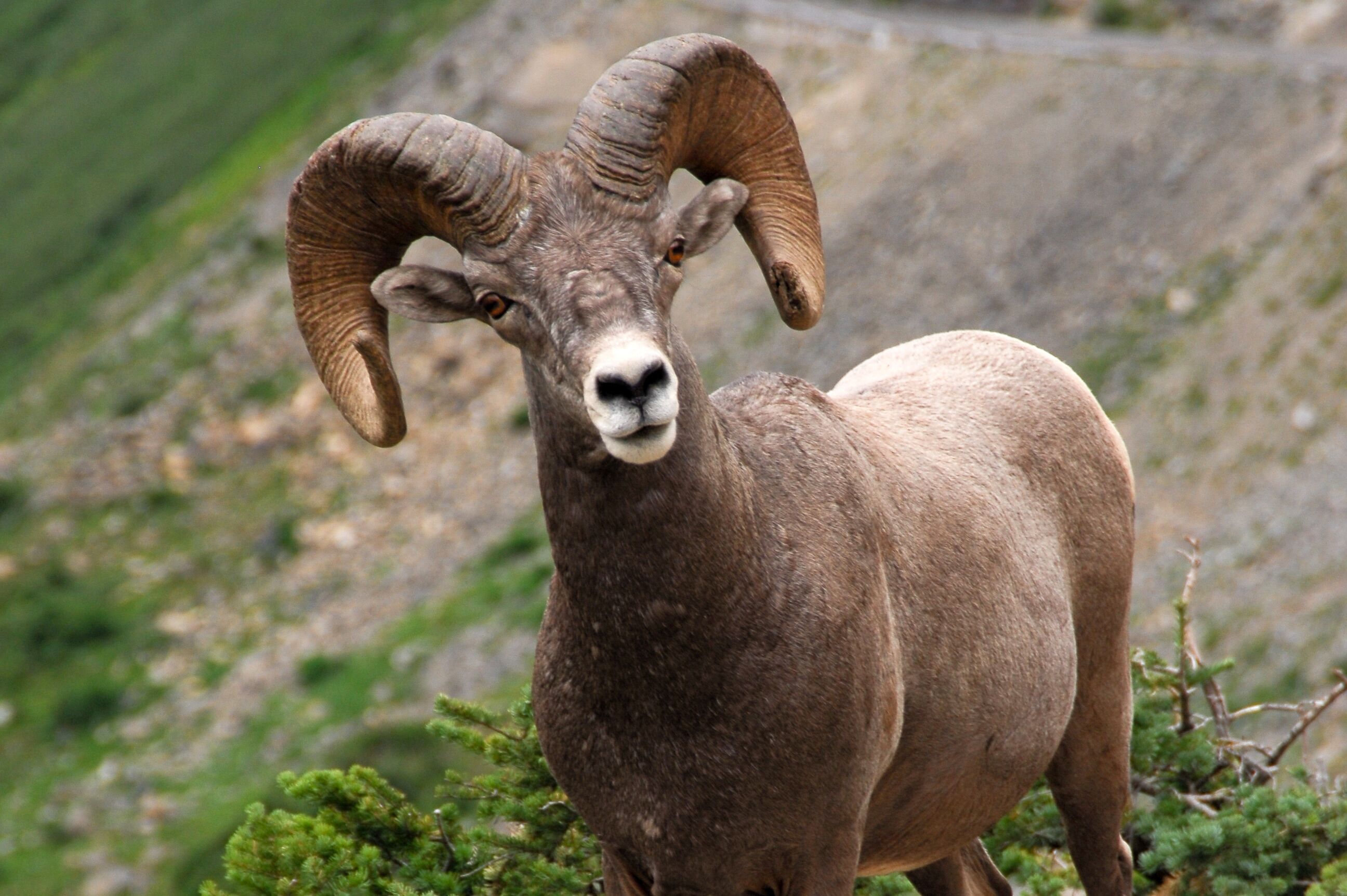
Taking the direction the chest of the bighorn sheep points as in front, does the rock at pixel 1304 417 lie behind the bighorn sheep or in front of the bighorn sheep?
behind

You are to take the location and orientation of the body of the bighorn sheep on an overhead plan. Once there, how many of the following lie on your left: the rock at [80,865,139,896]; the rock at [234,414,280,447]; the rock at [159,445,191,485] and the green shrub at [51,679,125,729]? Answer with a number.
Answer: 0

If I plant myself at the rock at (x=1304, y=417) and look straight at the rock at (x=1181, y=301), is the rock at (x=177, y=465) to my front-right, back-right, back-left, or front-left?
front-left

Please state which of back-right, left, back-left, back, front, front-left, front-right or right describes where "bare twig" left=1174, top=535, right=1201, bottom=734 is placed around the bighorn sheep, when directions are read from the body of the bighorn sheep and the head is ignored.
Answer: back

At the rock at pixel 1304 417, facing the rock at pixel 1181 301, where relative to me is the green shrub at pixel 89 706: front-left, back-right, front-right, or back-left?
front-left

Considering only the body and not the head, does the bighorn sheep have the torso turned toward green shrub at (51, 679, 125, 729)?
no

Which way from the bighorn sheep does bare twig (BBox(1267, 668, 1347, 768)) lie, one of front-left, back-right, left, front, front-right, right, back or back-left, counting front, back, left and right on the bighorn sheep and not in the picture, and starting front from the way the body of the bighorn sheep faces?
back

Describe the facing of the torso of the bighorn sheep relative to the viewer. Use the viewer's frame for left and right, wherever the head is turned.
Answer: facing the viewer and to the left of the viewer

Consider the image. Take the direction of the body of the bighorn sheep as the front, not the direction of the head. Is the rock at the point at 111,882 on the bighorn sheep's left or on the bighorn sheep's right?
on the bighorn sheep's right

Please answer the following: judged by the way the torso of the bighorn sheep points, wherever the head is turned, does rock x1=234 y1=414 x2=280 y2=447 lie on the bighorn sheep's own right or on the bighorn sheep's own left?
on the bighorn sheep's own right

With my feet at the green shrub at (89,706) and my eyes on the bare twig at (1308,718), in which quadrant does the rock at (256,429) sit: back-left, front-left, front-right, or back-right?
back-left

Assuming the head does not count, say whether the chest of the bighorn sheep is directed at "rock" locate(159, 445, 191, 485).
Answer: no

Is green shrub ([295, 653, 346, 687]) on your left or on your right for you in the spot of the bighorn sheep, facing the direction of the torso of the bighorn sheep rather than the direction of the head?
on your right

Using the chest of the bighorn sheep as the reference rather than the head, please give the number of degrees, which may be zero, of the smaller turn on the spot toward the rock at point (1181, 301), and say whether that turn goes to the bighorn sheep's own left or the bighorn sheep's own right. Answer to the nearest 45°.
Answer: approximately 135° to the bighorn sheep's own right

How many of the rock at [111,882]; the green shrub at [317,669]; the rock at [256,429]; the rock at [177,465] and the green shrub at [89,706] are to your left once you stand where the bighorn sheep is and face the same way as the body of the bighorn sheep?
0
